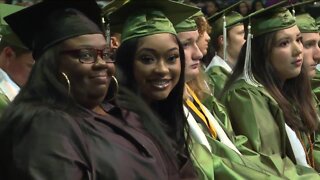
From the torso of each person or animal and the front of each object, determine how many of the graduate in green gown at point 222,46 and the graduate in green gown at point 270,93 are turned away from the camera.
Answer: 0

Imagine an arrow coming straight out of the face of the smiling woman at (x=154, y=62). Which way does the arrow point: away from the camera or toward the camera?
toward the camera

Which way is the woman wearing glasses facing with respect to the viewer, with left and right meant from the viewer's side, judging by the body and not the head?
facing the viewer and to the right of the viewer

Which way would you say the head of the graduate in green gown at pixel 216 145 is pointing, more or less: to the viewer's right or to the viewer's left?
to the viewer's right

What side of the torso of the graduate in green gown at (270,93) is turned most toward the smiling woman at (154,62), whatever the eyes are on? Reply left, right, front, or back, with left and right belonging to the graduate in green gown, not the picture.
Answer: right
